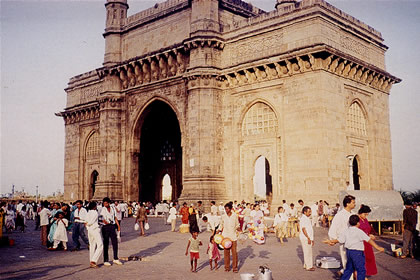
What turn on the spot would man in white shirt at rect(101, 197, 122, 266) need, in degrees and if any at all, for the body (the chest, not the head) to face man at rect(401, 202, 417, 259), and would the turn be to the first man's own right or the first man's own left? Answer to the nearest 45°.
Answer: approximately 45° to the first man's own left

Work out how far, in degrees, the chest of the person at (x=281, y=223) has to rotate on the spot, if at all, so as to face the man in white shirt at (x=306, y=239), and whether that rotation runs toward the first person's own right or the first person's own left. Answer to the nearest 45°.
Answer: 0° — they already face them

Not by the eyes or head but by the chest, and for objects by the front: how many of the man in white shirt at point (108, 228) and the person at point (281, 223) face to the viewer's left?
0

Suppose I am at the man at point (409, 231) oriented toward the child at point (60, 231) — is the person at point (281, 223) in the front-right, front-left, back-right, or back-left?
front-right

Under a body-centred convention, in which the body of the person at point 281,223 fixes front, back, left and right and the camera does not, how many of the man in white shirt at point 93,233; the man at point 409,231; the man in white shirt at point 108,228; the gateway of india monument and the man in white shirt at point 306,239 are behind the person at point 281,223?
1

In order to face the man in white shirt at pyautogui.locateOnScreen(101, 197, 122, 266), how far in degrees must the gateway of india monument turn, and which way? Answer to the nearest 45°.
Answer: approximately 45° to its left

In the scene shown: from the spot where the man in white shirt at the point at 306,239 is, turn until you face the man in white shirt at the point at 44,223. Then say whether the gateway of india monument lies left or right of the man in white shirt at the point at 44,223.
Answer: right

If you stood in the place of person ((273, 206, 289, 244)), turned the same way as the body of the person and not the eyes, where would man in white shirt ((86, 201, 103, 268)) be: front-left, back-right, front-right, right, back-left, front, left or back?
front-right

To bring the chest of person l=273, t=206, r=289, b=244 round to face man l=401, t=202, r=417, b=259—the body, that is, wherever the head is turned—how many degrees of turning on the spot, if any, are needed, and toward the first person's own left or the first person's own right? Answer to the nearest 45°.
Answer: approximately 45° to the first person's own left

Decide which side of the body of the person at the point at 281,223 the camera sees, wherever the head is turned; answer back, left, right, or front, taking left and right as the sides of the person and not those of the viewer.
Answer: front

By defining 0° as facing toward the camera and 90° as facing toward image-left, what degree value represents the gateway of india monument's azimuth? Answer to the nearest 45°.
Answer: approximately 45°

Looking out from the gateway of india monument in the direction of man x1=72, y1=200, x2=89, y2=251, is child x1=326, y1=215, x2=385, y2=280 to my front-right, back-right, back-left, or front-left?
front-left

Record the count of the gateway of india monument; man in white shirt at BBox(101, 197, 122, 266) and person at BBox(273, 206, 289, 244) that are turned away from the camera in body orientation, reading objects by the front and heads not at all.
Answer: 0

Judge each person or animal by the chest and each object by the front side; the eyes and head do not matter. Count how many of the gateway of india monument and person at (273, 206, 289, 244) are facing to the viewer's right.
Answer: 0

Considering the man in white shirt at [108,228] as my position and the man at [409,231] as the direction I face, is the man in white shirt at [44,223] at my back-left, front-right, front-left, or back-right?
back-left

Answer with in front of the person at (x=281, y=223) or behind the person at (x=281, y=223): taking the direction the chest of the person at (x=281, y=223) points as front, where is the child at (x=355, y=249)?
in front
